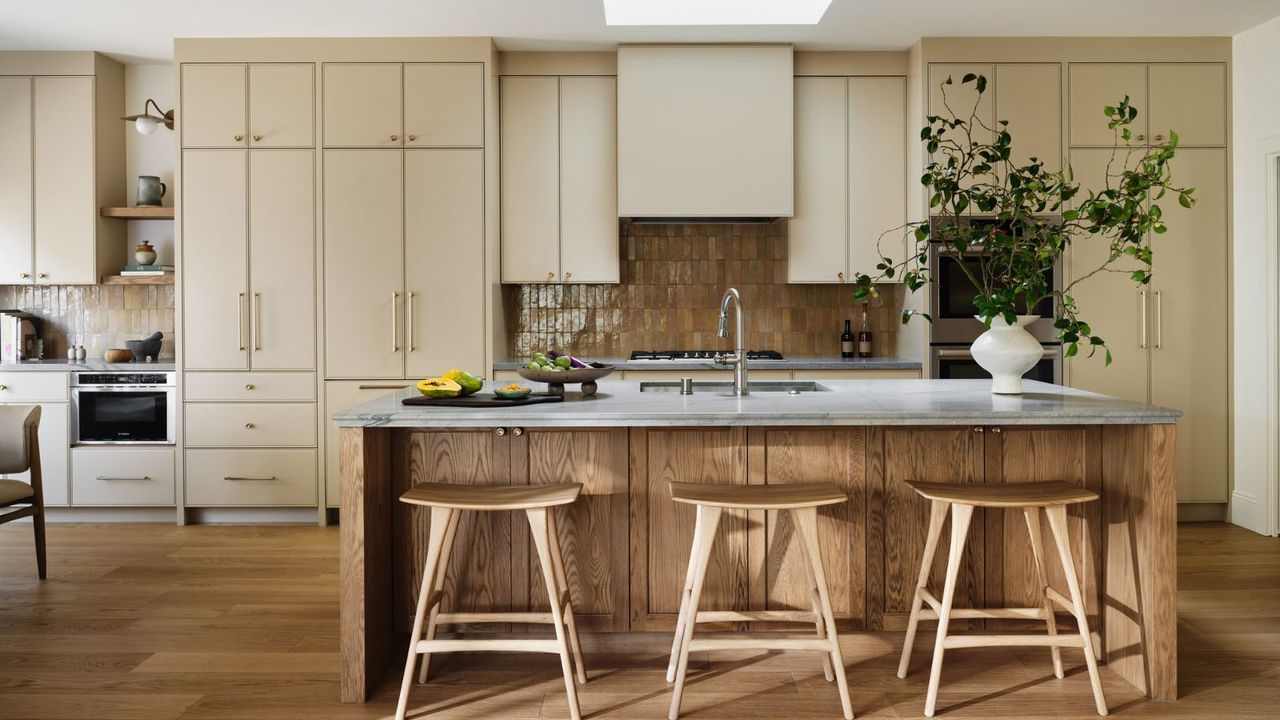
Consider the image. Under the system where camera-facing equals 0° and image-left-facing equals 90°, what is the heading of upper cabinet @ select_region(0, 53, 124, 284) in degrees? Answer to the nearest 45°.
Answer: approximately 0°

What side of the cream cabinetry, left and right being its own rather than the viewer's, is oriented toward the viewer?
front

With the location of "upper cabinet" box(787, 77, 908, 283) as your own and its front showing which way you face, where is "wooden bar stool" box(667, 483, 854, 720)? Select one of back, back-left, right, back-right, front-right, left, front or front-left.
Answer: front

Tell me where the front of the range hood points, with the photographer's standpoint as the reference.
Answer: facing the viewer

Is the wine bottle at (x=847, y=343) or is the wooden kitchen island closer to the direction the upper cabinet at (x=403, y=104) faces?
the wooden kitchen island

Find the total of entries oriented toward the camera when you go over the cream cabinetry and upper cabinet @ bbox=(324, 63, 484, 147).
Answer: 2

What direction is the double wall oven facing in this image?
toward the camera

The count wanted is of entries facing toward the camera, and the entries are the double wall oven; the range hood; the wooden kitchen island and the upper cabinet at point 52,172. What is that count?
4

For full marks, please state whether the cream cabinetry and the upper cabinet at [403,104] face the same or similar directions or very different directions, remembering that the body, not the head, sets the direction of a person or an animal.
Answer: same or similar directions

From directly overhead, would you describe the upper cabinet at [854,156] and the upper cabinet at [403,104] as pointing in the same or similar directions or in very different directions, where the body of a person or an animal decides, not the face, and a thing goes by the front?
same or similar directions

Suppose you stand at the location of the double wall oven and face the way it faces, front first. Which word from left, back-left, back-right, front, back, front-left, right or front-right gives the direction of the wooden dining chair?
front-right

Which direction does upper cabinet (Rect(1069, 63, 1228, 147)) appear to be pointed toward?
toward the camera

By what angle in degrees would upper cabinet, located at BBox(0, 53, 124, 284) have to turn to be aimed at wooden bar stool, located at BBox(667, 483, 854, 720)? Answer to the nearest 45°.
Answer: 0° — it already faces it

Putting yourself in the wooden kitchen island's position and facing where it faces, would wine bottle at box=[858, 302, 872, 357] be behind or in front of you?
behind

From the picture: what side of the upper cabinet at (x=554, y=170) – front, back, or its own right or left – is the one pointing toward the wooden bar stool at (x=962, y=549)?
front

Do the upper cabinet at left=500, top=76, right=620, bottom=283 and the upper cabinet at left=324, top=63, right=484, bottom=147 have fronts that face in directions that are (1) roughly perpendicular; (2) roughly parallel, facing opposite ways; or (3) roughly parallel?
roughly parallel
